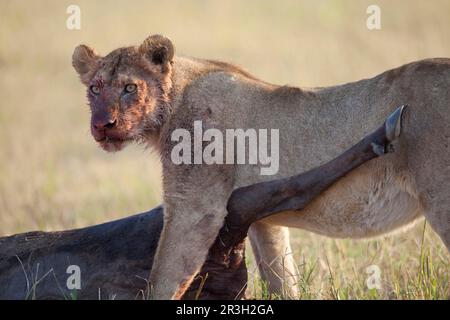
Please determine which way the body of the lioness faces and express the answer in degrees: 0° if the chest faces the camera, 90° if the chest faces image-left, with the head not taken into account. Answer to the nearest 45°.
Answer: approximately 90°
